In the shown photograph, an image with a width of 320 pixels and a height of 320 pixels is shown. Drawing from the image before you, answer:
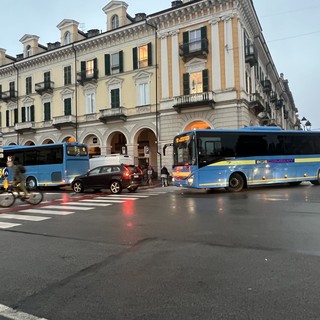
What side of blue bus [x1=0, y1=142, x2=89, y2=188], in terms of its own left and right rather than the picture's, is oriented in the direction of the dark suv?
back

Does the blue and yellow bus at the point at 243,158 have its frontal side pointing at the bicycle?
yes

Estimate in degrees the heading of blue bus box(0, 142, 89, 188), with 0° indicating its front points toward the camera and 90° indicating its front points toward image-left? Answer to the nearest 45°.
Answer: approximately 135°

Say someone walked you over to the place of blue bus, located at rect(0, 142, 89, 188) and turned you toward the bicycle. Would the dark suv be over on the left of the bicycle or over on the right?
left

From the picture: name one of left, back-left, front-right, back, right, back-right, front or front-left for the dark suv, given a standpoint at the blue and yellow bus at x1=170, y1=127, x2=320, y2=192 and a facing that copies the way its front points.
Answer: front-right
